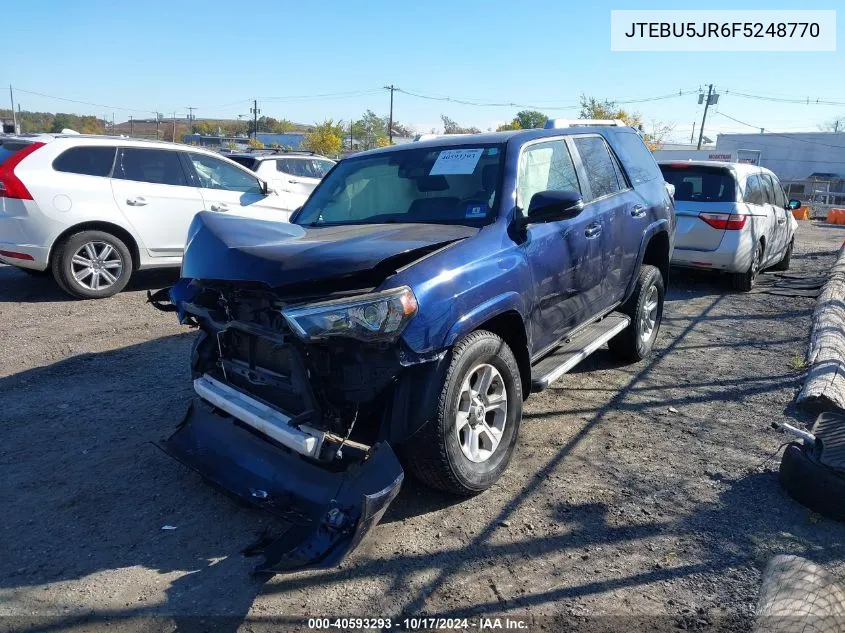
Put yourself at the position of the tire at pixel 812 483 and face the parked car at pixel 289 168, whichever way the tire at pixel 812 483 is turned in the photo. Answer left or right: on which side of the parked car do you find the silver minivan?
right

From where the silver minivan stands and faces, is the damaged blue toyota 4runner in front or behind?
behind

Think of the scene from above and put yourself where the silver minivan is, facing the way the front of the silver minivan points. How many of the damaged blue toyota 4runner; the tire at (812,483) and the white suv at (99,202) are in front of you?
0

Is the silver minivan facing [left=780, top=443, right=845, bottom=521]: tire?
no

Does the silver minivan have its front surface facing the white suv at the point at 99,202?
no

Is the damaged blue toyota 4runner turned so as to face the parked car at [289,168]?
no

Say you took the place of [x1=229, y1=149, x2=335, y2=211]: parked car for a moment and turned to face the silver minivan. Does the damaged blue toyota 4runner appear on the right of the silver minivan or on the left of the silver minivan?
right

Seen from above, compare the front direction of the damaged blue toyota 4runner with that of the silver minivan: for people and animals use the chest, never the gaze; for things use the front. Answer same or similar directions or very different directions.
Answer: very different directions

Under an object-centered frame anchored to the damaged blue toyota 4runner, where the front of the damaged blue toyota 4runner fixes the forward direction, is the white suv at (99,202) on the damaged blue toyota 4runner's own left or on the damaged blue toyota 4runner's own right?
on the damaged blue toyota 4runner's own right

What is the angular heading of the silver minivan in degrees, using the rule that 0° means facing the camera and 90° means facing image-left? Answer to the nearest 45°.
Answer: approximately 225°

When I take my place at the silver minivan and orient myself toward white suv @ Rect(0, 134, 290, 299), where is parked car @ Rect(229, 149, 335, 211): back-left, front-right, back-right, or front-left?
front-right

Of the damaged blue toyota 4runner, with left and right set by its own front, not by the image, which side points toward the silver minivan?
back

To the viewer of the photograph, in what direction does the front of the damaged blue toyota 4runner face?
facing the viewer and to the left of the viewer

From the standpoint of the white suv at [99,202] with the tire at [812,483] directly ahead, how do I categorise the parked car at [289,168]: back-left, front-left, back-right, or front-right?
back-left
